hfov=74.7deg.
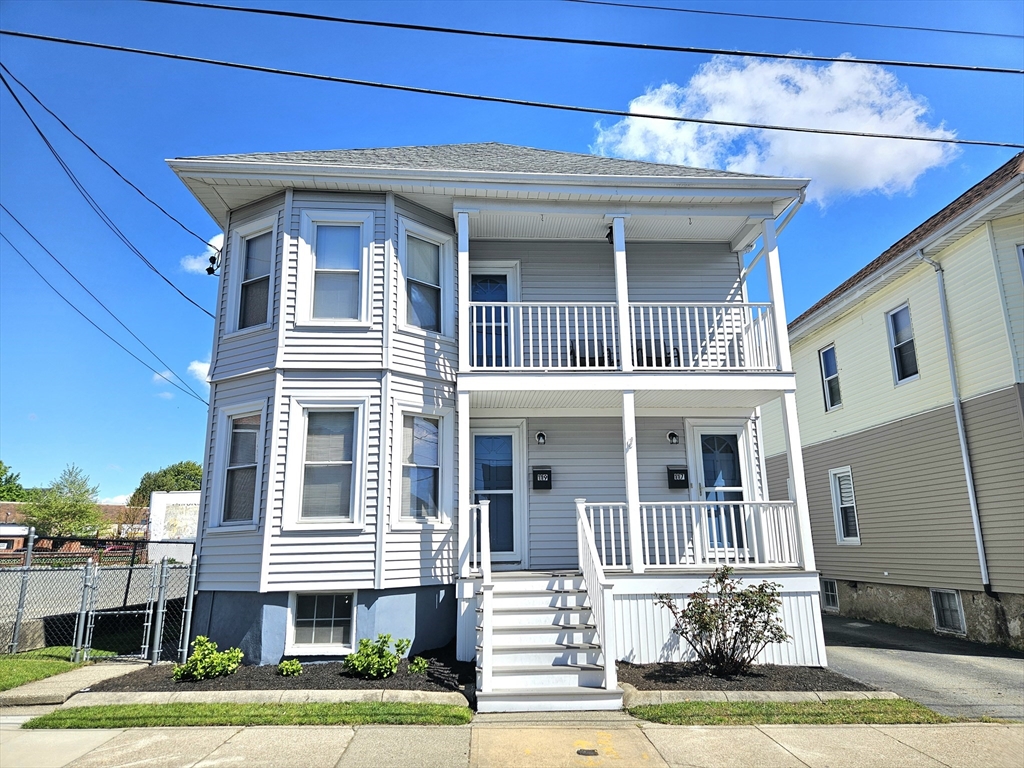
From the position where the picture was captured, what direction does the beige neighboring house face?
facing the viewer and to the right of the viewer

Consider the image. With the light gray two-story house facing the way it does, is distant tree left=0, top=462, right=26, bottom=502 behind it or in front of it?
behind

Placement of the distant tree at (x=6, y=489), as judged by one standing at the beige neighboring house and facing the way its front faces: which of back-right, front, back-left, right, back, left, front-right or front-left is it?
back-right

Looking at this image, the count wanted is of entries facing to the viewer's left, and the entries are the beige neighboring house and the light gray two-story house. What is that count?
0

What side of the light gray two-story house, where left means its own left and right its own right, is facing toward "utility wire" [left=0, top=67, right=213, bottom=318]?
right

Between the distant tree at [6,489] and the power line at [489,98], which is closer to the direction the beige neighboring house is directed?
the power line

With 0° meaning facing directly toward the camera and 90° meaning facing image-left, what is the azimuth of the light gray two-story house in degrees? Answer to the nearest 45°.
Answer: approximately 0°

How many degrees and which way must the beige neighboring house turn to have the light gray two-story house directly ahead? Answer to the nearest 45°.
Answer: approximately 90° to its right

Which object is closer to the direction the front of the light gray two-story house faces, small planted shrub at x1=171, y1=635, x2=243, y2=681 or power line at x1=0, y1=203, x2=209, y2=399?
the small planted shrub

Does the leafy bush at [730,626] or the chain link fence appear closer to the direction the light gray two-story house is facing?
the leafy bush

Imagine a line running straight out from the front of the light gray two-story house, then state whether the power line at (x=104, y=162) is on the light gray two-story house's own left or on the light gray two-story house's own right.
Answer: on the light gray two-story house's own right
